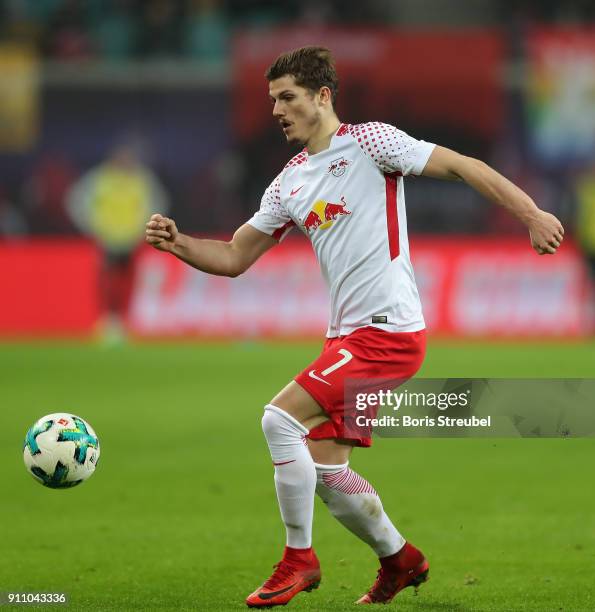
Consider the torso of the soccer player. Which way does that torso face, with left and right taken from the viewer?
facing the viewer and to the left of the viewer

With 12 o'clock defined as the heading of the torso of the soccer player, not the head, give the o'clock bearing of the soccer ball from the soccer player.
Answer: The soccer ball is roughly at 2 o'clock from the soccer player.
